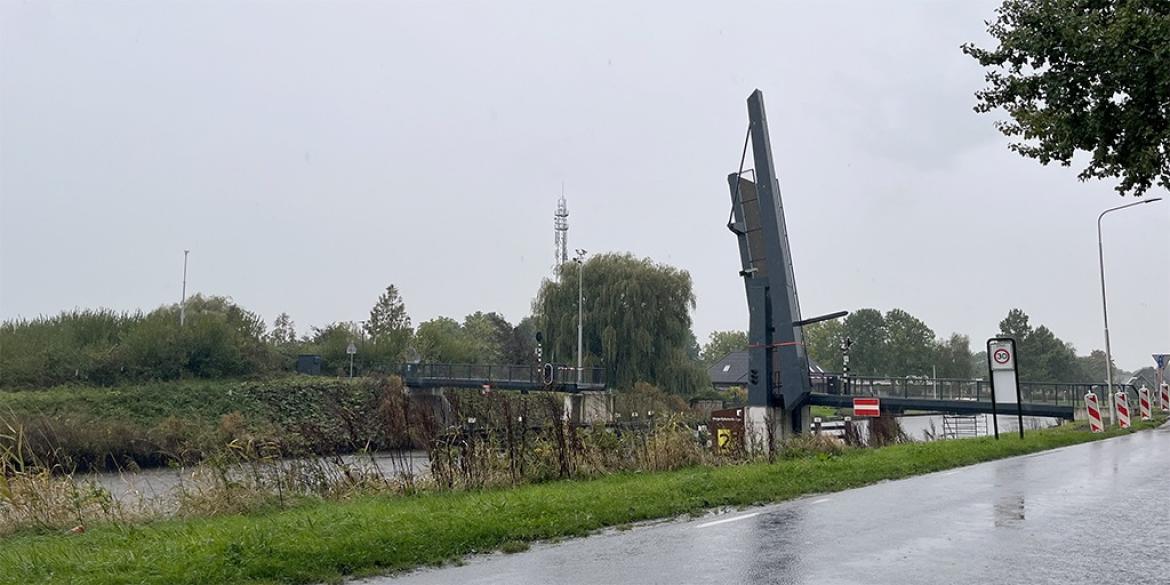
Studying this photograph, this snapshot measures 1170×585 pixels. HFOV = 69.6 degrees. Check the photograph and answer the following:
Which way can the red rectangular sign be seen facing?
toward the camera

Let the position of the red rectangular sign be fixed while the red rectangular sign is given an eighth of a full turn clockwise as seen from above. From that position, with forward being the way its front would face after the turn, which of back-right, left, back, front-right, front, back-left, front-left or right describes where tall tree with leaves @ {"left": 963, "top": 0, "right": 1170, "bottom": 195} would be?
front-left

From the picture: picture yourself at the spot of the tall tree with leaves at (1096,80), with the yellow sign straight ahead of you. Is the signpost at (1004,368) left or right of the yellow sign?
right

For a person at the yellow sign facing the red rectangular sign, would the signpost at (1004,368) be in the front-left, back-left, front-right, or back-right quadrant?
front-right
